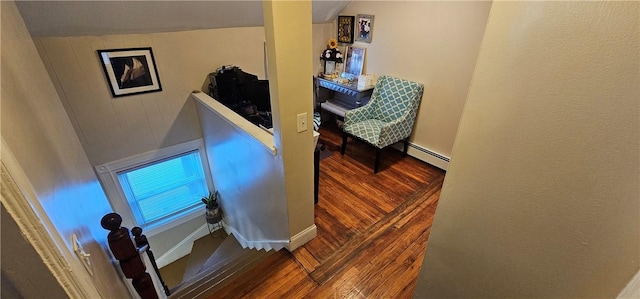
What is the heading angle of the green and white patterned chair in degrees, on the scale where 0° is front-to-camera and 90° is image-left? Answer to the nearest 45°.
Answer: approximately 45°

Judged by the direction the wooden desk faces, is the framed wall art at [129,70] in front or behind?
in front

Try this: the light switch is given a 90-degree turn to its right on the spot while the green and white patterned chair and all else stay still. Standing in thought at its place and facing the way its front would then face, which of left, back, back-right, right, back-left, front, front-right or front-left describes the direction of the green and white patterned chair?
back

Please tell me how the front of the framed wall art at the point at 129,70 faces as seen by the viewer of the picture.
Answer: facing the viewer and to the right of the viewer

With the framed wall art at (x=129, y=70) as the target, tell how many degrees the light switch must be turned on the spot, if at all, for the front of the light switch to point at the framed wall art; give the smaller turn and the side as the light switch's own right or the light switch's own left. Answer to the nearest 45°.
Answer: approximately 180°

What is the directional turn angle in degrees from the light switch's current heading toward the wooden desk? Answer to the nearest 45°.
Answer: approximately 135° to its left

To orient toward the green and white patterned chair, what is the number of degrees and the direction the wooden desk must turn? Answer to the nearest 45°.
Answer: approximately 90° to its left

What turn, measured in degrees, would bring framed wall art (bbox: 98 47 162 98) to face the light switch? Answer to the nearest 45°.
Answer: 0° — it already faces it

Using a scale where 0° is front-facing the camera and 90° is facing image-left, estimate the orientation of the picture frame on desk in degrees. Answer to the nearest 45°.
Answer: approximately 45°

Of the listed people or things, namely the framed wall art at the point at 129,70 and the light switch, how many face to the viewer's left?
0

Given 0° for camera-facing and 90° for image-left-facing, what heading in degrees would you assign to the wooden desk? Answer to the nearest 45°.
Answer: approximately 45°
